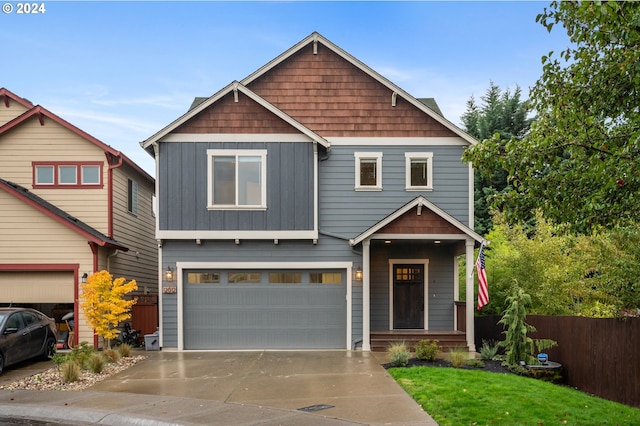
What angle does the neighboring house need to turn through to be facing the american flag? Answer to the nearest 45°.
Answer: approximately 45° to its left

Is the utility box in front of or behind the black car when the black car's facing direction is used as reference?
behind

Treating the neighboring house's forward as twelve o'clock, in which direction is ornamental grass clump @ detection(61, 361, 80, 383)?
The ornamental grass clump is roughly at 12 o'clock from the neighboring house.

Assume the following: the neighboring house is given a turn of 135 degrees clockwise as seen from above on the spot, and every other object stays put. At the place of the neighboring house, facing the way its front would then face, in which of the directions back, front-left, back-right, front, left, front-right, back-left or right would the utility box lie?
back

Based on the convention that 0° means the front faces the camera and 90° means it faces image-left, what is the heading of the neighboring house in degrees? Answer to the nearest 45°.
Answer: approximately 0°

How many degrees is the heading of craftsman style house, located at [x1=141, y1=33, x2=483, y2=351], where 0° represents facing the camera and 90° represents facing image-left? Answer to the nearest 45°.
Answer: approximately 0°
